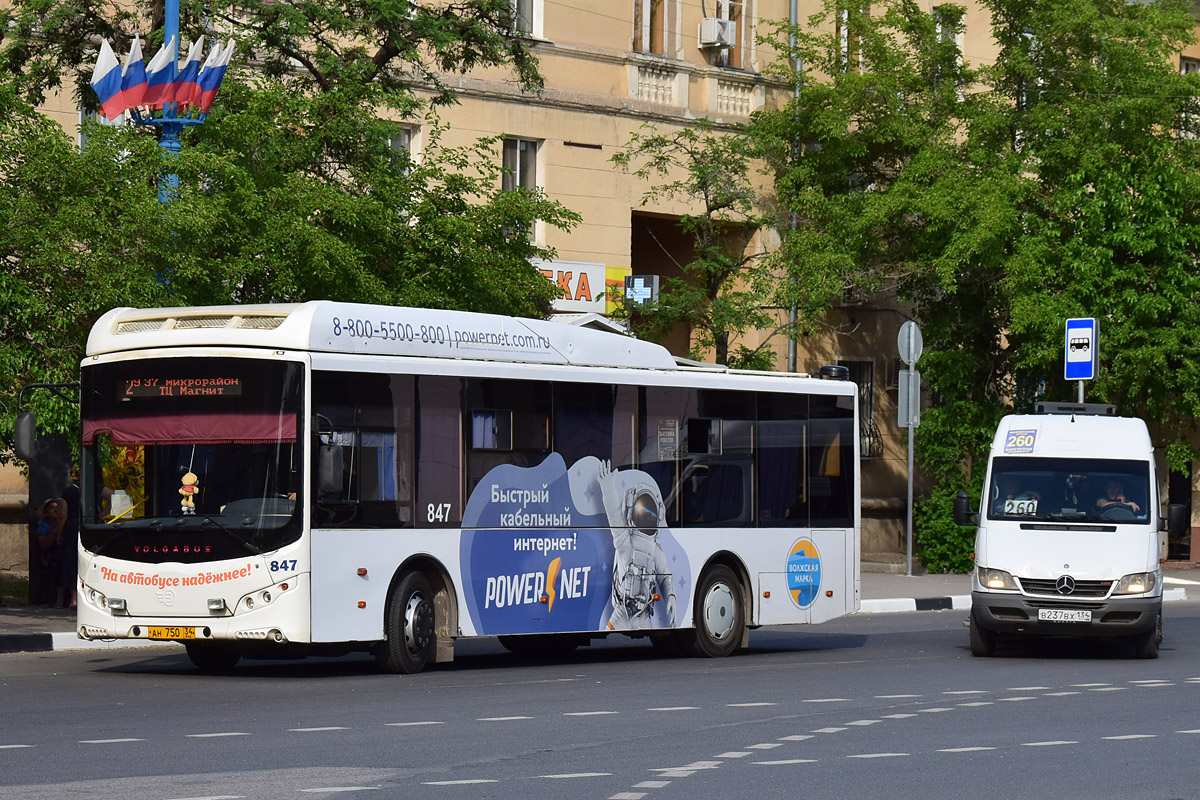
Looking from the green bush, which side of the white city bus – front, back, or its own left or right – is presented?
back

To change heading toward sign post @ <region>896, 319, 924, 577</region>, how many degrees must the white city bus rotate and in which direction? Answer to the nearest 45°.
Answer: approximately 180°

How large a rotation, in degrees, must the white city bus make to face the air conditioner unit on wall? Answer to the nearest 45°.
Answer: approximately 135° to its right

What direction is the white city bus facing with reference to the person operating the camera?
facing the viewer and to the left of the viewer

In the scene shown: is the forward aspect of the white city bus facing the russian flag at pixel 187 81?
no

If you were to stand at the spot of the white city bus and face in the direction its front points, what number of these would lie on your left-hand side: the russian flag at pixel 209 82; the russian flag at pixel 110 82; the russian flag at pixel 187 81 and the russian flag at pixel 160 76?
0

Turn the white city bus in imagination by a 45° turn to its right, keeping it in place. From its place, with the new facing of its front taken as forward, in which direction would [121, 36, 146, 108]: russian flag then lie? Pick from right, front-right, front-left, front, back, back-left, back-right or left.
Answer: front-right

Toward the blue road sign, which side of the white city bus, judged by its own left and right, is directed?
back

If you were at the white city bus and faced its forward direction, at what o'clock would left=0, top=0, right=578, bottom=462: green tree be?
The green tree is roughly at 4 o'clock from the white city bus.

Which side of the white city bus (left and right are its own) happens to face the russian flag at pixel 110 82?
right

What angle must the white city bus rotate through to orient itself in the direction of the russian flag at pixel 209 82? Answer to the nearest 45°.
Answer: approximately 90° to its right
